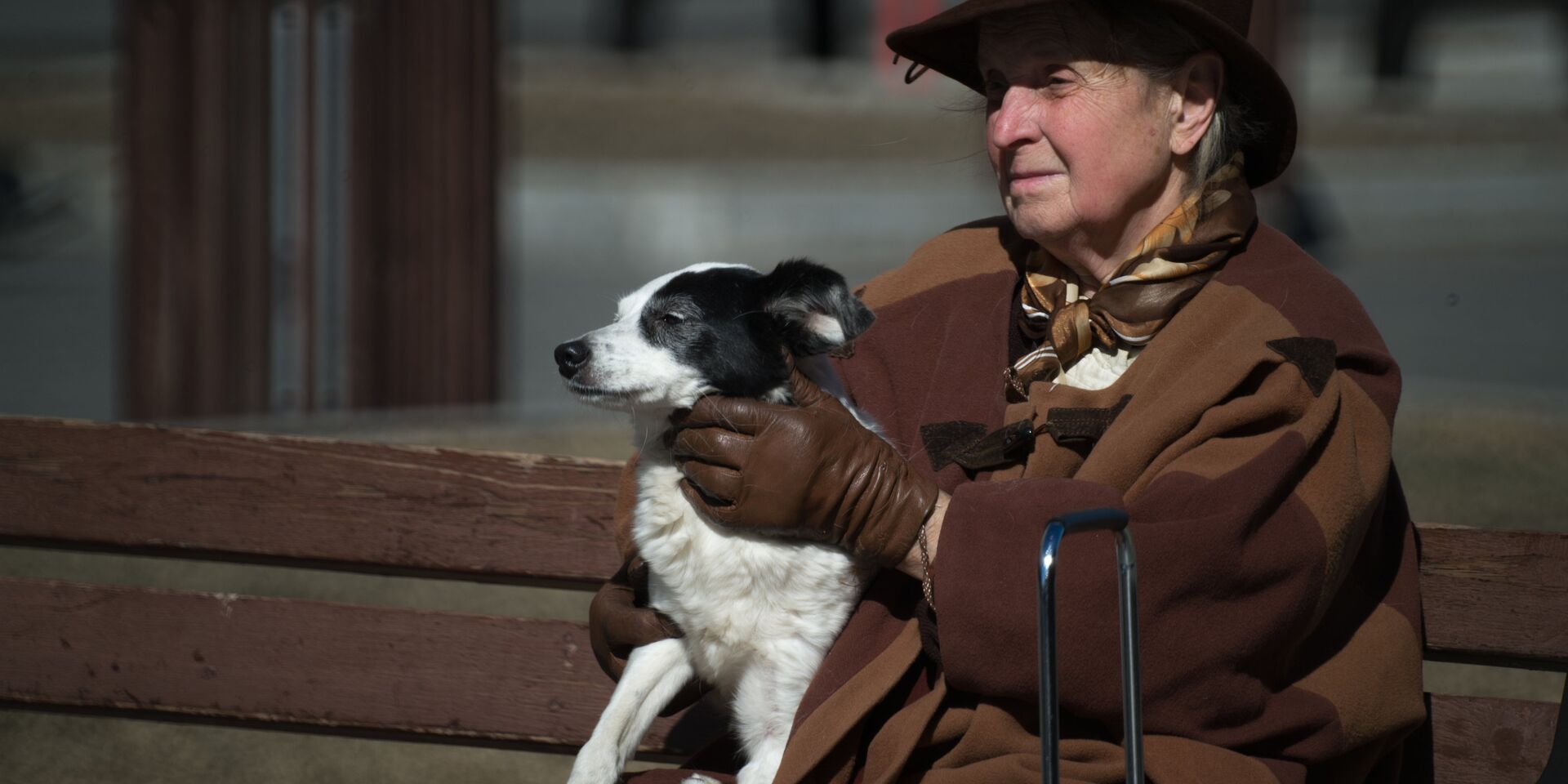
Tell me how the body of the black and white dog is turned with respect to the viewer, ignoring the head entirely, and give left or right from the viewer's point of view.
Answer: facing the viewer and to the left of the viewer

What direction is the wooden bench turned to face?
toward the camera

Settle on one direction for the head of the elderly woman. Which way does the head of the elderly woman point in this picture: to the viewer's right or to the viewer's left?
to the viewer's left
